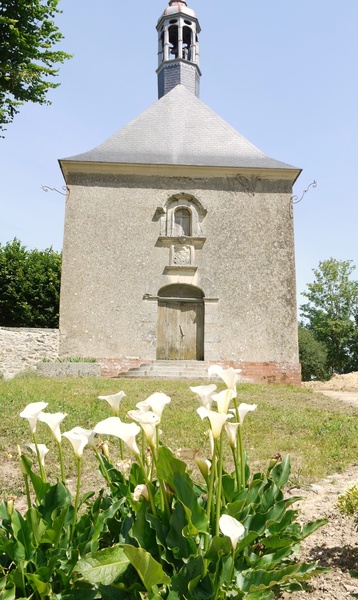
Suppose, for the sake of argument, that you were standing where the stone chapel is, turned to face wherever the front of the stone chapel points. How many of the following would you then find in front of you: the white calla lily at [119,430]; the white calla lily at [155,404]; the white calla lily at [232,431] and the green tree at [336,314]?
3

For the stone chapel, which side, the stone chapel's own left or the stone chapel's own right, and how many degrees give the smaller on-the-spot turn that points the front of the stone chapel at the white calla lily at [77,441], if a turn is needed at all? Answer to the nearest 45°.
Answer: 0° — it already faces it

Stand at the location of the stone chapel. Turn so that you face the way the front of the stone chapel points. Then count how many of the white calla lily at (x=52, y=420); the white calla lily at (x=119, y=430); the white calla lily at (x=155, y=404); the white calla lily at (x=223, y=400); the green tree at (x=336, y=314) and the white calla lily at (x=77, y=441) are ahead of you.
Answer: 5

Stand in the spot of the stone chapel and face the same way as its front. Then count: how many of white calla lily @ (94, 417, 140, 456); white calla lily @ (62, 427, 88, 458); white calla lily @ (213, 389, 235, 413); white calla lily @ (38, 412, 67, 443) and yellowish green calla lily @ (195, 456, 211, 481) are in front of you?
5

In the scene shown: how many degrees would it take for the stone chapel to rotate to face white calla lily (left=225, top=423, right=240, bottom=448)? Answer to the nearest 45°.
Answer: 0° — it already faces it

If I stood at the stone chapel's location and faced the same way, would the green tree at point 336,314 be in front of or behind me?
behind

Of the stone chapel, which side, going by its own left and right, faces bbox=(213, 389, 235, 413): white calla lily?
front

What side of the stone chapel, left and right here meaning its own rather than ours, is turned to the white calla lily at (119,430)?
front

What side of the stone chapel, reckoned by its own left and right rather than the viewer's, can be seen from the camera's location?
front

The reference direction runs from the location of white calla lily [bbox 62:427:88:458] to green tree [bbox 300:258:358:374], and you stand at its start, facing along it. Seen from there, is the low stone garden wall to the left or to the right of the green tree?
left

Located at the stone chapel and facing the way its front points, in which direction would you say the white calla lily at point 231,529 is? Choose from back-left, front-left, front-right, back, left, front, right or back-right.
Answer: front

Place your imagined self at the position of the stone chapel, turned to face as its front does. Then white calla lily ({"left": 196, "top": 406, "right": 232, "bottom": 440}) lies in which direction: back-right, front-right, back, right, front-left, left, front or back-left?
front

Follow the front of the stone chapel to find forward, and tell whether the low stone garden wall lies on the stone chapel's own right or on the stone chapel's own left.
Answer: on the stone chapel's own right

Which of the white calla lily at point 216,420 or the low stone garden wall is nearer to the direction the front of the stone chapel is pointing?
the white calla lily

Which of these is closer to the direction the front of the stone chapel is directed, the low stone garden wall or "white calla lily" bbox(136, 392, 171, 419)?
the white calla lily
